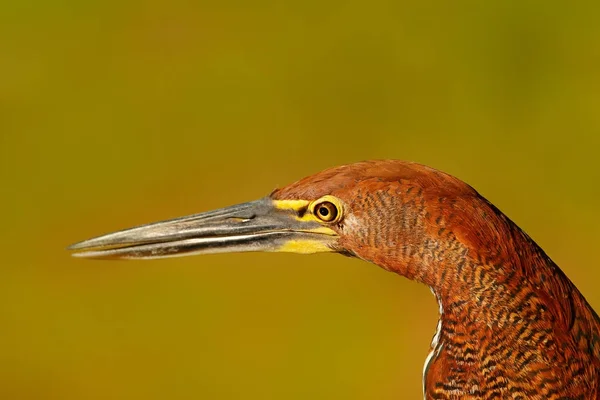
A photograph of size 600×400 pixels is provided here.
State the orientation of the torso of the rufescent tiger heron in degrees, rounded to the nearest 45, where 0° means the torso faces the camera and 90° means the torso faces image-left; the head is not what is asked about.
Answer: approximately 90°
